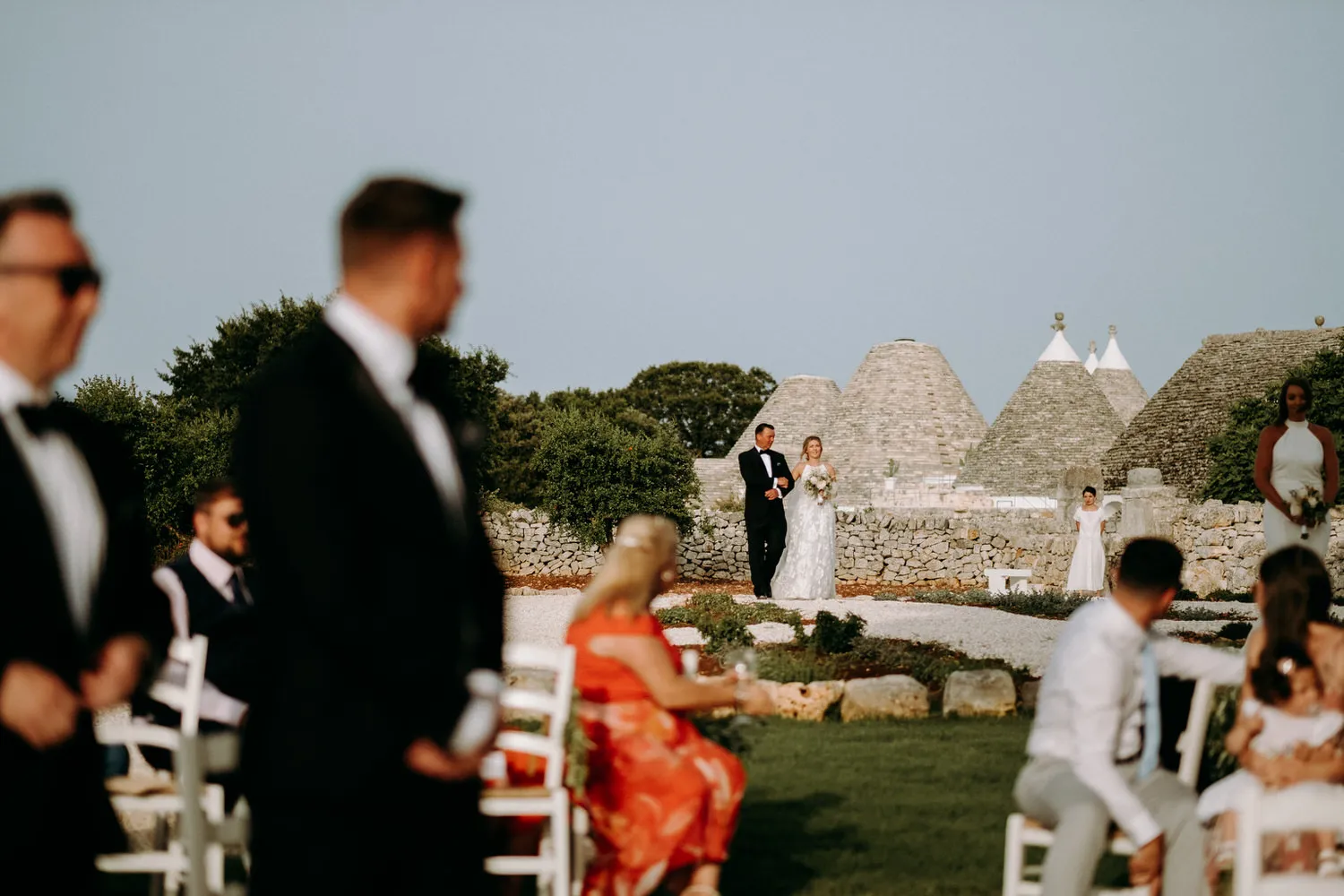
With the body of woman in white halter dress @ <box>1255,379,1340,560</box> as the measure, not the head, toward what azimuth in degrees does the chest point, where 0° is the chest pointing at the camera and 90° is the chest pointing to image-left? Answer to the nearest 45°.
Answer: approximately 0°

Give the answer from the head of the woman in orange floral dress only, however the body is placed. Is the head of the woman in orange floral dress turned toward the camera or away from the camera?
away from the camera

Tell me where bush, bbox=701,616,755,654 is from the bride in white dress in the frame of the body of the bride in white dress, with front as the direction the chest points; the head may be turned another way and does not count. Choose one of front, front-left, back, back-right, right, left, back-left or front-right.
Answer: front

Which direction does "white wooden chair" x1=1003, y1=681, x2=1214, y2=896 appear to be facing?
to the viewer's left

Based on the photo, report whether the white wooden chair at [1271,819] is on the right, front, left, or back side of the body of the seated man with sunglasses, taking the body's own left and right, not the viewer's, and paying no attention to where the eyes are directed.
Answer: front

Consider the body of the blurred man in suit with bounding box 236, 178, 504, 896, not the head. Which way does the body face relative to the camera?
to the viewer's right

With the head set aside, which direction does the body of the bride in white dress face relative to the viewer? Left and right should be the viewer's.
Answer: facing the viewer

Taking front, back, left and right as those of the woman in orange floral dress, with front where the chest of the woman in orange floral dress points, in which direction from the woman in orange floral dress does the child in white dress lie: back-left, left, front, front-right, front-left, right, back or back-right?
front

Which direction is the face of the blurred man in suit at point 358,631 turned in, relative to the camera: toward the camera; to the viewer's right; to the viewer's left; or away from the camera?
to the viewer's right

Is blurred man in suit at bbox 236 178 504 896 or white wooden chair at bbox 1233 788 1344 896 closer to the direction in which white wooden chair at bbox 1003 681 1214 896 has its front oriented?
the blurred man in suit

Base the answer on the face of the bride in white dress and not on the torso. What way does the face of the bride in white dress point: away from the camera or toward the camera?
toward the camera

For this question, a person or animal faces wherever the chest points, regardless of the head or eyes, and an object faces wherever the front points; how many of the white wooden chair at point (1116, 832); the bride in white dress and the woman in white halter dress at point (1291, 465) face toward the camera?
2

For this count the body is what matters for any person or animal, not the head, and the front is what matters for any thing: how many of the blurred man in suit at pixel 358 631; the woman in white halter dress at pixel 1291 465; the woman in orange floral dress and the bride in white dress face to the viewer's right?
2

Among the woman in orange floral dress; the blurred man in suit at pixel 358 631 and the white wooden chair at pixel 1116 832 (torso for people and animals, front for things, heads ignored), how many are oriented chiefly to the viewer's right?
2

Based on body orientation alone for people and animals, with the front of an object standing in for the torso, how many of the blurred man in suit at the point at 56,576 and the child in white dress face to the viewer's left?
0

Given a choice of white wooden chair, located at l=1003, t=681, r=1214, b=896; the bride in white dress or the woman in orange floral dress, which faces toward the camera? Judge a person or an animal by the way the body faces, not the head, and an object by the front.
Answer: the bride in white dress

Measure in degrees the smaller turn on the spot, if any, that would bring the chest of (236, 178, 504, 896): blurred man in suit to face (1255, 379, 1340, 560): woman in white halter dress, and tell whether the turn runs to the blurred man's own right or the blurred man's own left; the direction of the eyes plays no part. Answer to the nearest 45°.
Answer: approximately 45° to the blurred man's own left
